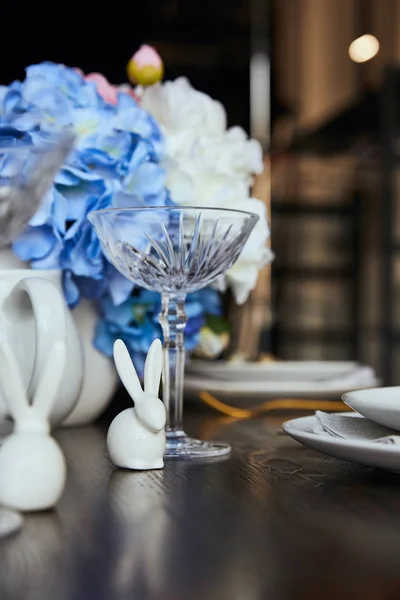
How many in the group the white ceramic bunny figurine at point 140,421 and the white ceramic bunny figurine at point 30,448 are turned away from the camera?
1
